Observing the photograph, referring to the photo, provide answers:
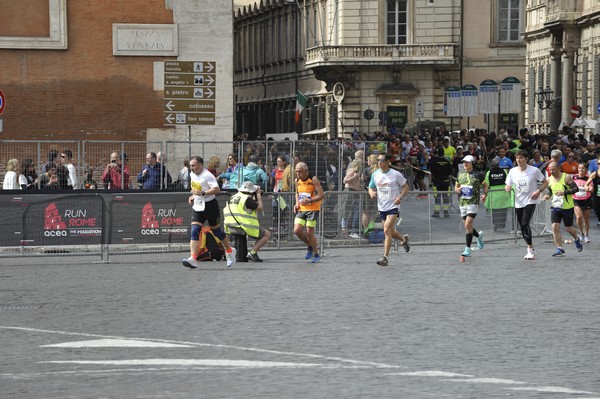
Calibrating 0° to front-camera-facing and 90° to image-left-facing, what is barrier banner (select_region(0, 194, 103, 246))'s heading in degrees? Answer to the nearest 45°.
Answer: approximately 0°

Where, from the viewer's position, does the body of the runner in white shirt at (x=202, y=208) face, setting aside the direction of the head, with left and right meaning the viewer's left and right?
facing the viewer and to the left of the viewer

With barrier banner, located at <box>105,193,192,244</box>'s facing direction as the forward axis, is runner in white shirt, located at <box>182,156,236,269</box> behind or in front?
in front

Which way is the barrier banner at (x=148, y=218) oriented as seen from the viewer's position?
toward the camera

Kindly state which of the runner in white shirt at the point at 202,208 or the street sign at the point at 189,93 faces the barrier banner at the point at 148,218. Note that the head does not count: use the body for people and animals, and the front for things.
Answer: the street sign

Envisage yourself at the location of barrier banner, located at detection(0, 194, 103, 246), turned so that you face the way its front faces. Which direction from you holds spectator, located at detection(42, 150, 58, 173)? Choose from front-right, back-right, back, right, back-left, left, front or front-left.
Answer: back

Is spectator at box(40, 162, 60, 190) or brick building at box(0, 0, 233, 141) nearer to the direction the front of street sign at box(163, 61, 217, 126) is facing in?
the spectator

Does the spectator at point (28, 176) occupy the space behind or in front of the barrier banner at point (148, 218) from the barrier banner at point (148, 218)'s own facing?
behind

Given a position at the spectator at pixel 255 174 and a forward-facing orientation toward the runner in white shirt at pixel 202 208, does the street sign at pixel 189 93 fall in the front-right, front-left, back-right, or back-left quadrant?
back-right

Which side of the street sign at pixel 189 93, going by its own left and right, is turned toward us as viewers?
front

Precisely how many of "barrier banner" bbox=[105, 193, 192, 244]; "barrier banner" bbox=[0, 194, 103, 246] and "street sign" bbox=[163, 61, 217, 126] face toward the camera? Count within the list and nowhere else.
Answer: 3

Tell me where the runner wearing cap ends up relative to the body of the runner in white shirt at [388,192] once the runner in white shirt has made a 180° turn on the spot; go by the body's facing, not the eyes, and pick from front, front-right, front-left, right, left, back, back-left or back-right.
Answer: front

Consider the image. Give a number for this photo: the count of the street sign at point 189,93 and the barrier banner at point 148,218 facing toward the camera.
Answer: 2

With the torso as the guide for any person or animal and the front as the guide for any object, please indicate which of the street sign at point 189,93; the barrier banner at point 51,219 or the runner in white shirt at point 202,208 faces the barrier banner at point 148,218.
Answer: the street sign
